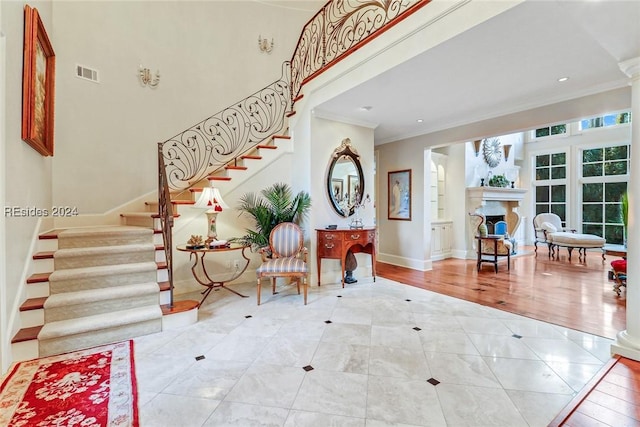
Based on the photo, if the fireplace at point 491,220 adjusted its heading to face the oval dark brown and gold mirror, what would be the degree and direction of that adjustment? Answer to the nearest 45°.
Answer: approximately 45° to its right

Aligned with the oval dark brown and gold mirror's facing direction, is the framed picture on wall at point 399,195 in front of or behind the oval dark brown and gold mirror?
behind

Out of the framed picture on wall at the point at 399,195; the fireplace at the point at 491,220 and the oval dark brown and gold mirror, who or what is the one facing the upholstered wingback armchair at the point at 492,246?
the fireplace

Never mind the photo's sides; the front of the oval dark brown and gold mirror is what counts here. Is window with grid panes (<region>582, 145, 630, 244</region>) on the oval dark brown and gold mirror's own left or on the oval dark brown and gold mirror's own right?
on the oval dark brown and gold mirror's own left

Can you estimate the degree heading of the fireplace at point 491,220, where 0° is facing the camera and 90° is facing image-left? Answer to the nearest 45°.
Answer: approximately 0°

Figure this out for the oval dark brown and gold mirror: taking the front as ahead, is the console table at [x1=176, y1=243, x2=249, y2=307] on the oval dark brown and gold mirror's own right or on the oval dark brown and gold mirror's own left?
on the oval dark brown and gold mirror's own right

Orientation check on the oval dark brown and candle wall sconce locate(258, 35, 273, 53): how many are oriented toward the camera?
2

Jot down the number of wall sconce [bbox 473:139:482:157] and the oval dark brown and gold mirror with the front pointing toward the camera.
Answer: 2
